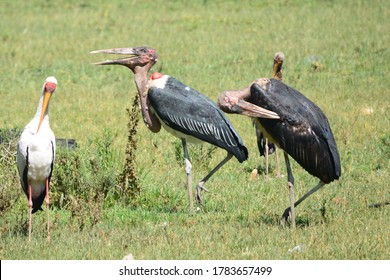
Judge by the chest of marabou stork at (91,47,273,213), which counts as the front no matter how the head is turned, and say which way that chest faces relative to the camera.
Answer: to the viewer's left

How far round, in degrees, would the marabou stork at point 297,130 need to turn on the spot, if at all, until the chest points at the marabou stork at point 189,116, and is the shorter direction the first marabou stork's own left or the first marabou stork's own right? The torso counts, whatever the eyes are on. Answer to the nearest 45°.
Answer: approximately 45° to the first marabou stork's own right

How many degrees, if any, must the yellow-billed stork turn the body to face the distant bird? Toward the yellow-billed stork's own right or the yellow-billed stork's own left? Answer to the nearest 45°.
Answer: approximately 135° to the yellow-billed stork's own left

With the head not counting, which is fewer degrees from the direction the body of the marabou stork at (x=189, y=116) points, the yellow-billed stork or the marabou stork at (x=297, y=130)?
the yellow-billed stork

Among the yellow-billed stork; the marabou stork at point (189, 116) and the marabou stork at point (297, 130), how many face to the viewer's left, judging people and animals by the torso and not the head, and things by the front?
2

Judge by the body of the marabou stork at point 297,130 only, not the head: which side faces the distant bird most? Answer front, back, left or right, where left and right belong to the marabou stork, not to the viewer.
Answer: right

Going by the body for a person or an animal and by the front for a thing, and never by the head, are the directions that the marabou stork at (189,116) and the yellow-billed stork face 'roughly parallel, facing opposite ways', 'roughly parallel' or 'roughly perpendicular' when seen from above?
roughly perpendicular

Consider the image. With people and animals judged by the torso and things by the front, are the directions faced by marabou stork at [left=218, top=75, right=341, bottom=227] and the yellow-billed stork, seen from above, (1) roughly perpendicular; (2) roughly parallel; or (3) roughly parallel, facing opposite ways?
roughly perpendicular

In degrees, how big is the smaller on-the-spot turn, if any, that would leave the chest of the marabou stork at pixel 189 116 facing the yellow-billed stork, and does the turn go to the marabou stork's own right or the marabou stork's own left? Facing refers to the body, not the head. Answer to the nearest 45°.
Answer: approximately 45° to the marabou stork's own left

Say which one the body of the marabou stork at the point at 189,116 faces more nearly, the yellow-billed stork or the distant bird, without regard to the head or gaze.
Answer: the yellow-billed stork

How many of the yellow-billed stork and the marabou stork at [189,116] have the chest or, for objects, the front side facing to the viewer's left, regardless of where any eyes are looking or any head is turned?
1

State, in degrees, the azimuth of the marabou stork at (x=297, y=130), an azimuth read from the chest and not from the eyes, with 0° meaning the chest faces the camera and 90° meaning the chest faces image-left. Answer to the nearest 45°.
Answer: approximately 90°
